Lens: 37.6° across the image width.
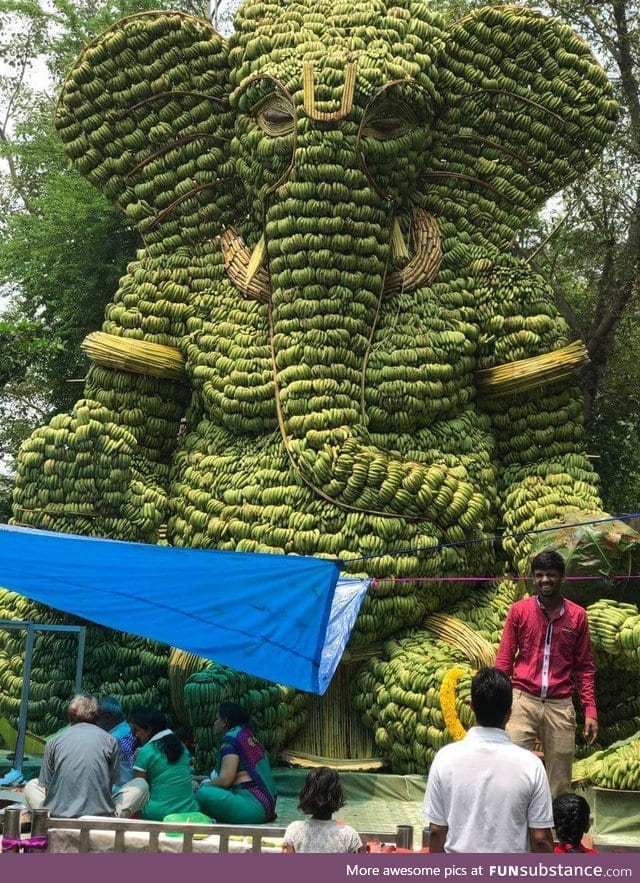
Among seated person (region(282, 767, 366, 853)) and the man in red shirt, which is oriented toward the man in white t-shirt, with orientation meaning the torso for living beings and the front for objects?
the man in red shirt

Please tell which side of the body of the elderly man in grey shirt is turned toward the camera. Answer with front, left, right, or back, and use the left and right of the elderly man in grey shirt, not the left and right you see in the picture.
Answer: back

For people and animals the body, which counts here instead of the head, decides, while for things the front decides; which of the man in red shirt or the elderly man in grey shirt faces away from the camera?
the elderly man in grey shirt

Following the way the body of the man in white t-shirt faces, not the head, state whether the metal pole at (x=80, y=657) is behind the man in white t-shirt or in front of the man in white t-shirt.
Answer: in front

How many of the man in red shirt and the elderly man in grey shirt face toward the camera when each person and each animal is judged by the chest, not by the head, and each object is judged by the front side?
1

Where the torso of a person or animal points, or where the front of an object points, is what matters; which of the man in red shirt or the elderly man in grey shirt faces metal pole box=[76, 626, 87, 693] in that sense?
the elderly man in grey shirt

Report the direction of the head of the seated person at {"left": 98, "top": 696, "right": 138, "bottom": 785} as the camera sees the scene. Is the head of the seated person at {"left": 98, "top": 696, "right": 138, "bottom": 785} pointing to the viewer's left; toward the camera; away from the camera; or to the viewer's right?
away from the camera

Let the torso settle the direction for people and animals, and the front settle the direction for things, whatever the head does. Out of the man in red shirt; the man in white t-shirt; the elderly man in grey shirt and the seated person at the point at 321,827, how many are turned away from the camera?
3

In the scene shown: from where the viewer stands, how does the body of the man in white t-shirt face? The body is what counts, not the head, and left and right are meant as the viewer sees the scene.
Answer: facing away from the viewer

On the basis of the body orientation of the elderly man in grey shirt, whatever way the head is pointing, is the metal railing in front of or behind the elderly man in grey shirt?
behind

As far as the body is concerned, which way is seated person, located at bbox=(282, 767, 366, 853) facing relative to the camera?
away from the camera

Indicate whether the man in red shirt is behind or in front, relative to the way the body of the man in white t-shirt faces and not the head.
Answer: in front
